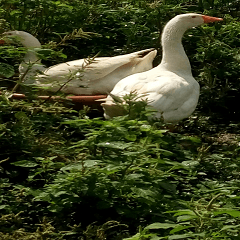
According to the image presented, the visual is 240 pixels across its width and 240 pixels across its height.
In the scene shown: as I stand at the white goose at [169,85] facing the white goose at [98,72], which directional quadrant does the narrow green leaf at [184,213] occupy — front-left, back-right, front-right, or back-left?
back-left

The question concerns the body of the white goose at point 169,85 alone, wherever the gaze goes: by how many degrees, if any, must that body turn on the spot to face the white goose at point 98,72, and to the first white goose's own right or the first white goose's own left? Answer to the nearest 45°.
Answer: approximately 135° to the first white goose's own left

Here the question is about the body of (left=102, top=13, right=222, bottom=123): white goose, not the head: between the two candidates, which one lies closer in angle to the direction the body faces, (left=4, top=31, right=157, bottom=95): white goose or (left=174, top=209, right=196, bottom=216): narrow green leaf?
the narrow green leaf

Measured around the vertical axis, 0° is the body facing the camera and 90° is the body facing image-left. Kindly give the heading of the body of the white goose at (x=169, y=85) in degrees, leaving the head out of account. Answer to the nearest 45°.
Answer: approximately 270°
